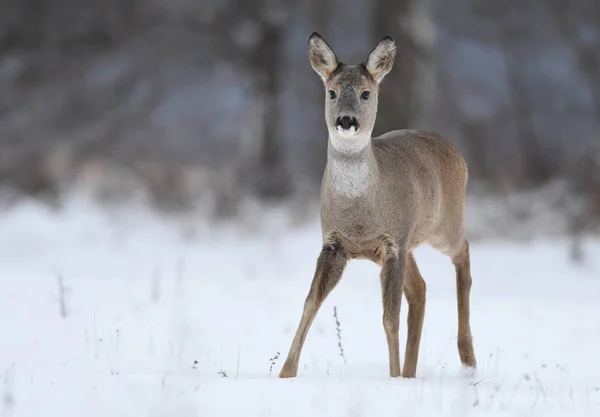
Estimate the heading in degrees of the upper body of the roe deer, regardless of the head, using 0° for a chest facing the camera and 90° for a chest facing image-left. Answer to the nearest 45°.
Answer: approximately 45°
